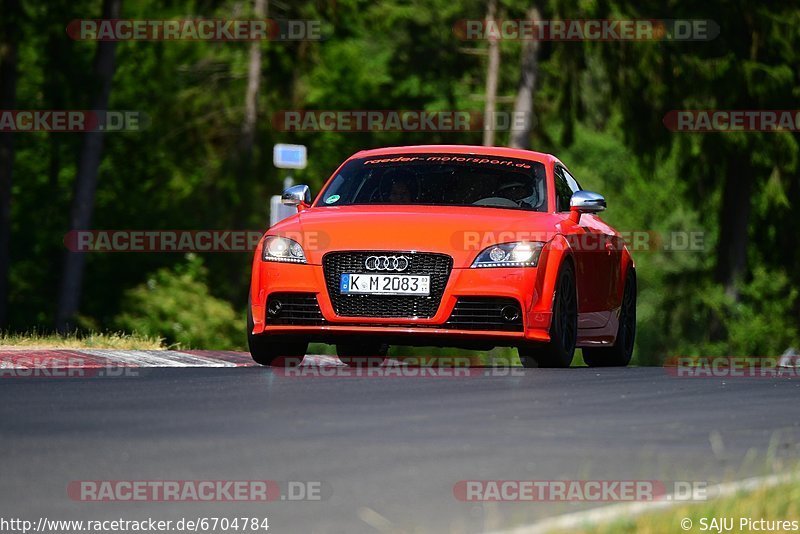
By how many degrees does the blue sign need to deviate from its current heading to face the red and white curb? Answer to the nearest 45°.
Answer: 0° — it already faces it

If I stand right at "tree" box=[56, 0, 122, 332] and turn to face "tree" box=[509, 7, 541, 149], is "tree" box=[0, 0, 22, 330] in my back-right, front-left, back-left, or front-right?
back-left

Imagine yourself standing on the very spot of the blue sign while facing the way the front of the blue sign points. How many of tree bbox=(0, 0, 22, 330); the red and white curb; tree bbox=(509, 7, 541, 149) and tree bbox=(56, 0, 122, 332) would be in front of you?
1

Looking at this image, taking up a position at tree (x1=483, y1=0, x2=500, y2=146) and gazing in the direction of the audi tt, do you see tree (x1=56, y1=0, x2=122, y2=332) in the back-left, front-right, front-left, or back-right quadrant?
front-right

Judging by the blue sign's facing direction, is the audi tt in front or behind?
in front

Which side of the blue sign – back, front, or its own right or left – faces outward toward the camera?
front

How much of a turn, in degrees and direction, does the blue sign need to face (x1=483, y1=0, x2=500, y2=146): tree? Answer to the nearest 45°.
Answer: approximately 180°
